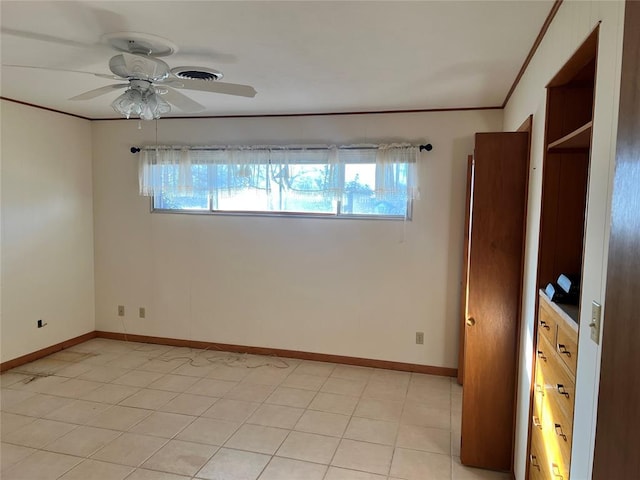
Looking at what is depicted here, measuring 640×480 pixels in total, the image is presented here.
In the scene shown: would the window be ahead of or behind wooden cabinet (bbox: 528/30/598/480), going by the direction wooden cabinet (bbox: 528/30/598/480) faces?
ahead

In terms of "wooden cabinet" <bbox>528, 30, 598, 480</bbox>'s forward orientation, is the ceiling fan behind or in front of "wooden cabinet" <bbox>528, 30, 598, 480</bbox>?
in front

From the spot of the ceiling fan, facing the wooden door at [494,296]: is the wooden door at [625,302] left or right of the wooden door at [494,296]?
right

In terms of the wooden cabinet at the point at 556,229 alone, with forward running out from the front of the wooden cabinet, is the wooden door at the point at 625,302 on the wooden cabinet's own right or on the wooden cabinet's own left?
on the wooden cabinet's own left

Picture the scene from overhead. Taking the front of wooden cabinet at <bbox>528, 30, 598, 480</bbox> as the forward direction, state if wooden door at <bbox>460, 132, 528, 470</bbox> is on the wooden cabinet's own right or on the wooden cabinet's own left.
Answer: on the wooden cabinet's own right

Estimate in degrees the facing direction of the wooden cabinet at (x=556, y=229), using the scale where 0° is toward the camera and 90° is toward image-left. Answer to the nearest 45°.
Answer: approximately 90°
